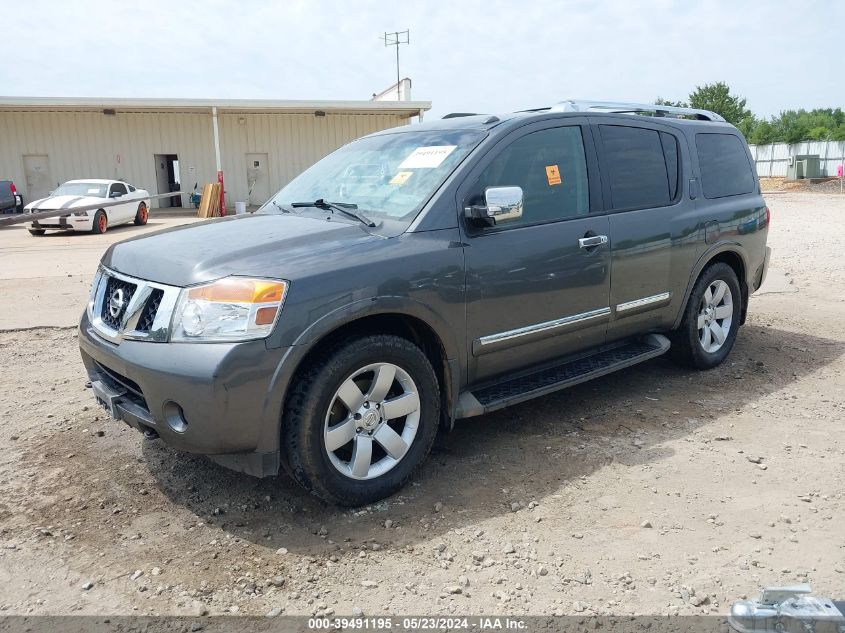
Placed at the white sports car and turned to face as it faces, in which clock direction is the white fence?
The white fence is roughly at 7 o'clock from the white sports car.

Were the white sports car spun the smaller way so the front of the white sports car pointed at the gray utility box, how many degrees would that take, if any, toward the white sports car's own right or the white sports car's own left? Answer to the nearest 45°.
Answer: approximately 135° to the white sports car's own left

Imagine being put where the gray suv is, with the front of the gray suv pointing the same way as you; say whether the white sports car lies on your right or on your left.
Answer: on your right

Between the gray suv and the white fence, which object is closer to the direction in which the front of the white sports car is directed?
the gray suv

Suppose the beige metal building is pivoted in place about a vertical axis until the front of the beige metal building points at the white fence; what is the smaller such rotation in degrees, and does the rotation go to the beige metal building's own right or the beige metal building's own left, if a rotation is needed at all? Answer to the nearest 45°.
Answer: approximately 90° to the beige metal building's own left

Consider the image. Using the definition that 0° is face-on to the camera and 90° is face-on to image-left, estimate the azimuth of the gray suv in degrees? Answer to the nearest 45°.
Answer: approximately 45°

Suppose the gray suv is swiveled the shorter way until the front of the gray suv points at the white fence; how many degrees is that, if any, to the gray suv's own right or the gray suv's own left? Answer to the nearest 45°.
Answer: approximately 180°

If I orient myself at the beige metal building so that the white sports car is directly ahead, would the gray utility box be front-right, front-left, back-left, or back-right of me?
back-left

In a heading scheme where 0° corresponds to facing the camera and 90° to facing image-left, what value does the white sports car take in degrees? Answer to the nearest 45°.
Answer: approximately 45°
